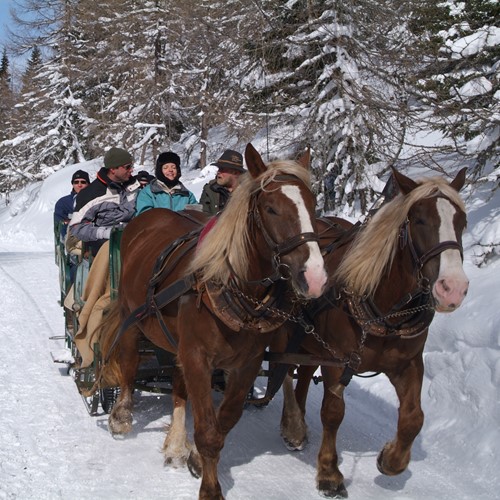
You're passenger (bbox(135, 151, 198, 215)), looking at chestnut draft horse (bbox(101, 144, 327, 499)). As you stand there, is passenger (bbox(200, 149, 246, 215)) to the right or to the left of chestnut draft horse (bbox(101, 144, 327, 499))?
left

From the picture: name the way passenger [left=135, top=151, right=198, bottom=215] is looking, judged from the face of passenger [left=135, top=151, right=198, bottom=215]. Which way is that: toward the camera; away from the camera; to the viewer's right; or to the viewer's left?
toward the camera

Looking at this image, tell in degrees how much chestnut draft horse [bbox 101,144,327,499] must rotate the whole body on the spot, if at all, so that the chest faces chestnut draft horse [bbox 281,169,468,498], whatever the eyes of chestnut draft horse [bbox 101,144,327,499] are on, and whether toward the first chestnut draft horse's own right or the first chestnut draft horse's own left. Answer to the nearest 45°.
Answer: approximately 45° to the first chestnut draft horse's own left

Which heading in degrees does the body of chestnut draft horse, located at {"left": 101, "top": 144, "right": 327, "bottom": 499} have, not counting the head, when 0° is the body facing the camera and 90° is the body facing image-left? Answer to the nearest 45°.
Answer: approximately 315°

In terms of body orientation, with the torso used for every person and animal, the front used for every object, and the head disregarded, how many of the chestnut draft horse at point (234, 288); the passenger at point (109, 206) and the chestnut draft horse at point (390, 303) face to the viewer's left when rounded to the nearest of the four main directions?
0

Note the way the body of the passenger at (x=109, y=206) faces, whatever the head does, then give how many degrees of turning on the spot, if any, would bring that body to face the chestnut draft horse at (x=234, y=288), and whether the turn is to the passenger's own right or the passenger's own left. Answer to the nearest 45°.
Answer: approximately 45° to the passenger's own right

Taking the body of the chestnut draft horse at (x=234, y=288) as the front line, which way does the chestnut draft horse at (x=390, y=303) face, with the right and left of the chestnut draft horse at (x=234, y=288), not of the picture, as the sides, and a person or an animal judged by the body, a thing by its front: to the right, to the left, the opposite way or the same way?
the same way

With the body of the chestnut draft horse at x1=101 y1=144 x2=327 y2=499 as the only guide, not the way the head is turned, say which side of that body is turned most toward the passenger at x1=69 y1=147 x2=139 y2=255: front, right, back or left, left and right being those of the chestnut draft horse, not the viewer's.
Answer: back

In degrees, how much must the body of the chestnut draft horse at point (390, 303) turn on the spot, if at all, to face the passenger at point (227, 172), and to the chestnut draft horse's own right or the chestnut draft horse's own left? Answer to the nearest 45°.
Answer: approximately 180°

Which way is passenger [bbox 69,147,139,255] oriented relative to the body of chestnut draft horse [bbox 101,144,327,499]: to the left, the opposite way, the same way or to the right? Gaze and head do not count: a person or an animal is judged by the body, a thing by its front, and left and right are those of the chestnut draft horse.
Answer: the same way

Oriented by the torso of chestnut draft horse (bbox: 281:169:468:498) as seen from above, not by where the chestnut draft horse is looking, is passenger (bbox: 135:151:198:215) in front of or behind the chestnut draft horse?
behind

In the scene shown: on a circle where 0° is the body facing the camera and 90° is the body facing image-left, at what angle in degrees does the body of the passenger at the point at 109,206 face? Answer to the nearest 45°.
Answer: approximately 315°

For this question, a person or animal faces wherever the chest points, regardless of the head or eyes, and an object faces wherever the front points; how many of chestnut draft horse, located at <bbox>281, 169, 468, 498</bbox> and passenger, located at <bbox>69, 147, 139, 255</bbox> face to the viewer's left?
0

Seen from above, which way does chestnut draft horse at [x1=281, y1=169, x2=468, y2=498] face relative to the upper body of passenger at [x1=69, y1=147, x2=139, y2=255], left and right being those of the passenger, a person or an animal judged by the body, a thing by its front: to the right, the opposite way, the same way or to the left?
the same way
